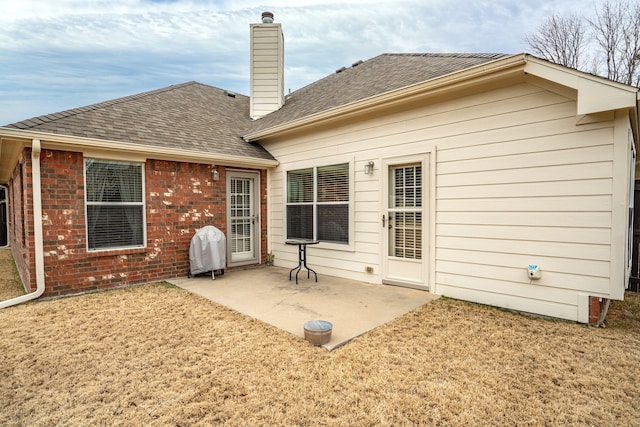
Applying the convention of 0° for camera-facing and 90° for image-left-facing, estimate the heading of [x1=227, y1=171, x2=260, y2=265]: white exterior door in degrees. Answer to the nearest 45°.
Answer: approximately 315°

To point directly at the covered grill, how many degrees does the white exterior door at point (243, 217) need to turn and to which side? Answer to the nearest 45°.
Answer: approximately 90° to its right
